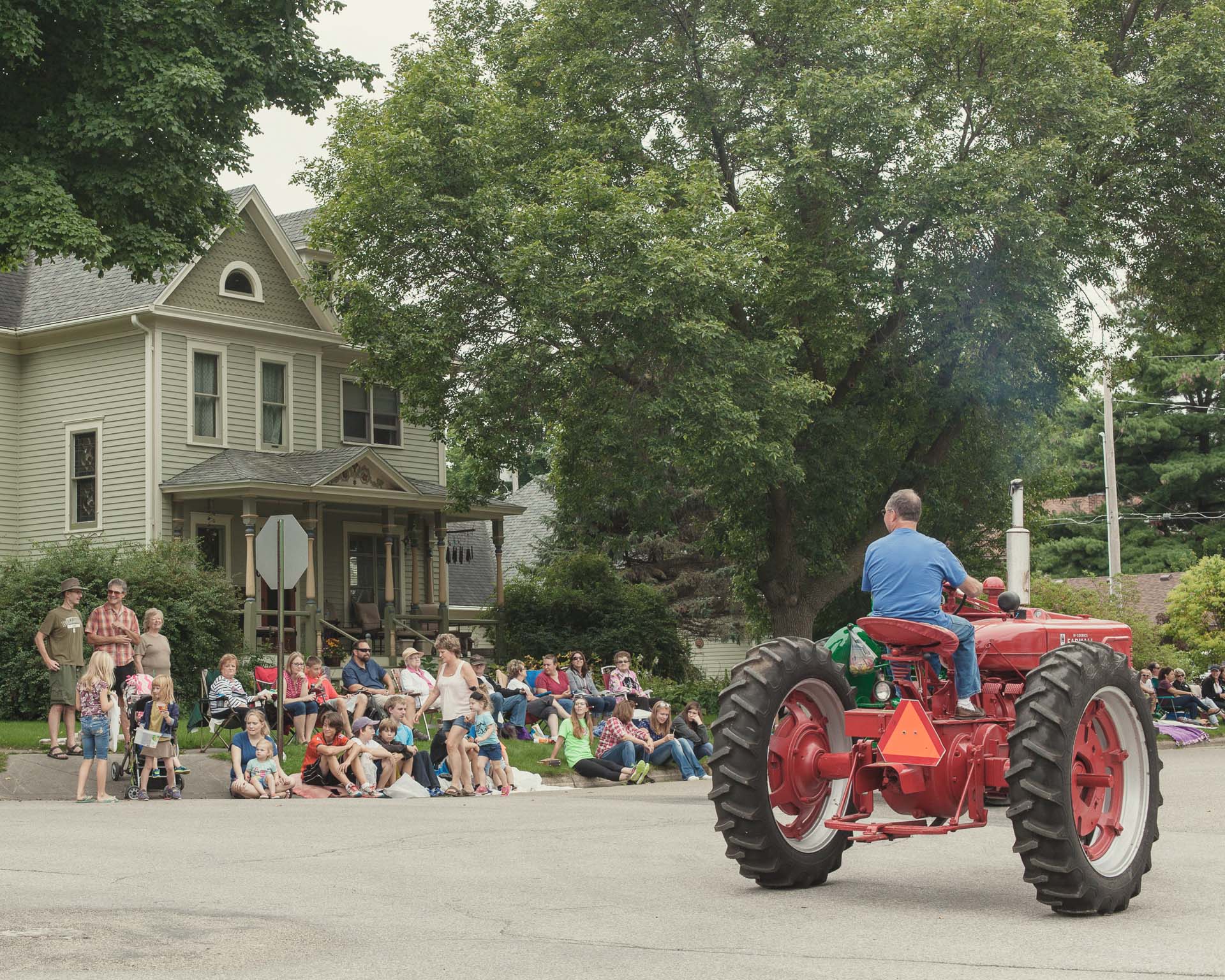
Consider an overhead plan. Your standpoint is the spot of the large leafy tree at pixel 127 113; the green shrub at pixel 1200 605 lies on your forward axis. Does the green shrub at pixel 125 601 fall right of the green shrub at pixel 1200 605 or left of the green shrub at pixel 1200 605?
left

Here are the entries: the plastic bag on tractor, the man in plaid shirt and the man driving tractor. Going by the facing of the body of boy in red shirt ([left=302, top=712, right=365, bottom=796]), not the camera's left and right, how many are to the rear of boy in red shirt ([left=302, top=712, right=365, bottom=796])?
1

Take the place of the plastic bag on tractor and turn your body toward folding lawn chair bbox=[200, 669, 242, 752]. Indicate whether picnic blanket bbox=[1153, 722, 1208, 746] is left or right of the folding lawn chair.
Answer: right

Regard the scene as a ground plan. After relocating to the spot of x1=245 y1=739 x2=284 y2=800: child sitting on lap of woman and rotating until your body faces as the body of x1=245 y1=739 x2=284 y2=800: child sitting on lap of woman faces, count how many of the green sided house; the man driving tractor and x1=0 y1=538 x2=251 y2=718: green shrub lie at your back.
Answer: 2

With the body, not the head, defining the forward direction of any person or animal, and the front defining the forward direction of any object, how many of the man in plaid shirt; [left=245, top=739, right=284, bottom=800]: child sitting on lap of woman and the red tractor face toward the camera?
2

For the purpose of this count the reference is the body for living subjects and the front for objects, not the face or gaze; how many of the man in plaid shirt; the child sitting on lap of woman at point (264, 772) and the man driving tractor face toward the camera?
2

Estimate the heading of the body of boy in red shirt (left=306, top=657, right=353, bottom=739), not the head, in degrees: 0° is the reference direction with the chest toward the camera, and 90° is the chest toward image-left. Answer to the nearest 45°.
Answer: approximately 315°

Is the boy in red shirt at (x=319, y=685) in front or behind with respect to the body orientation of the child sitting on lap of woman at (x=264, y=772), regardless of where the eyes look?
behind

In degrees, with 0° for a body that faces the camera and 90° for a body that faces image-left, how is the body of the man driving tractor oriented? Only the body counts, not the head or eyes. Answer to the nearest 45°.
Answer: approximately 225°
